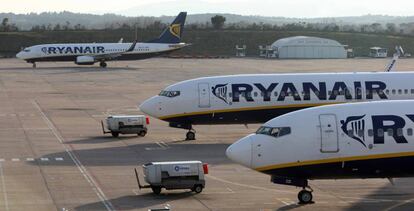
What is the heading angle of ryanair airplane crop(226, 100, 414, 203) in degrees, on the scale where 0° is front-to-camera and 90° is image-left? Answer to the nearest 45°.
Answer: approximately 90°
